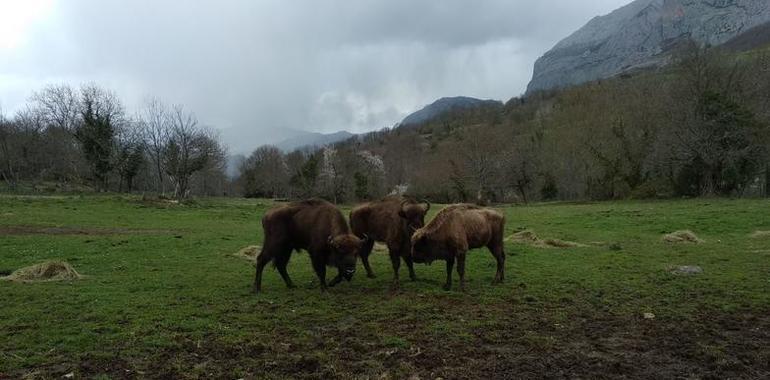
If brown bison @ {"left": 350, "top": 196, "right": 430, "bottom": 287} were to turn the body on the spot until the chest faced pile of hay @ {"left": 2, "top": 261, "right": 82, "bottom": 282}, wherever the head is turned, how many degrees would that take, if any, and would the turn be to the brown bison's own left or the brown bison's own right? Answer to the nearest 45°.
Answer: approximately 135° to the brown bison's own right

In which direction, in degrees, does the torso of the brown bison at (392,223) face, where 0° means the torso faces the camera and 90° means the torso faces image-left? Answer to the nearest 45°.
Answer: approximately 315°

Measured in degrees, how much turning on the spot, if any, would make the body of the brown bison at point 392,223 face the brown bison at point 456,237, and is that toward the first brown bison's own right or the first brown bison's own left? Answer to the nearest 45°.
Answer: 0° — it already faces it

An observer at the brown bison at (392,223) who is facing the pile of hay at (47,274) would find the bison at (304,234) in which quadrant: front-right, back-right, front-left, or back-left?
front-left

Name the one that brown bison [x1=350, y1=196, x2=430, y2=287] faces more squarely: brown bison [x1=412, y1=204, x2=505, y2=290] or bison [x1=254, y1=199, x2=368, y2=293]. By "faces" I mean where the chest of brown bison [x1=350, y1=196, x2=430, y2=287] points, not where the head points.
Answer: the brown bison

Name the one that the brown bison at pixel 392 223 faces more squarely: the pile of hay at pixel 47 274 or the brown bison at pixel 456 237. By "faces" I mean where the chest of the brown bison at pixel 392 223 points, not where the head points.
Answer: the brown bison
